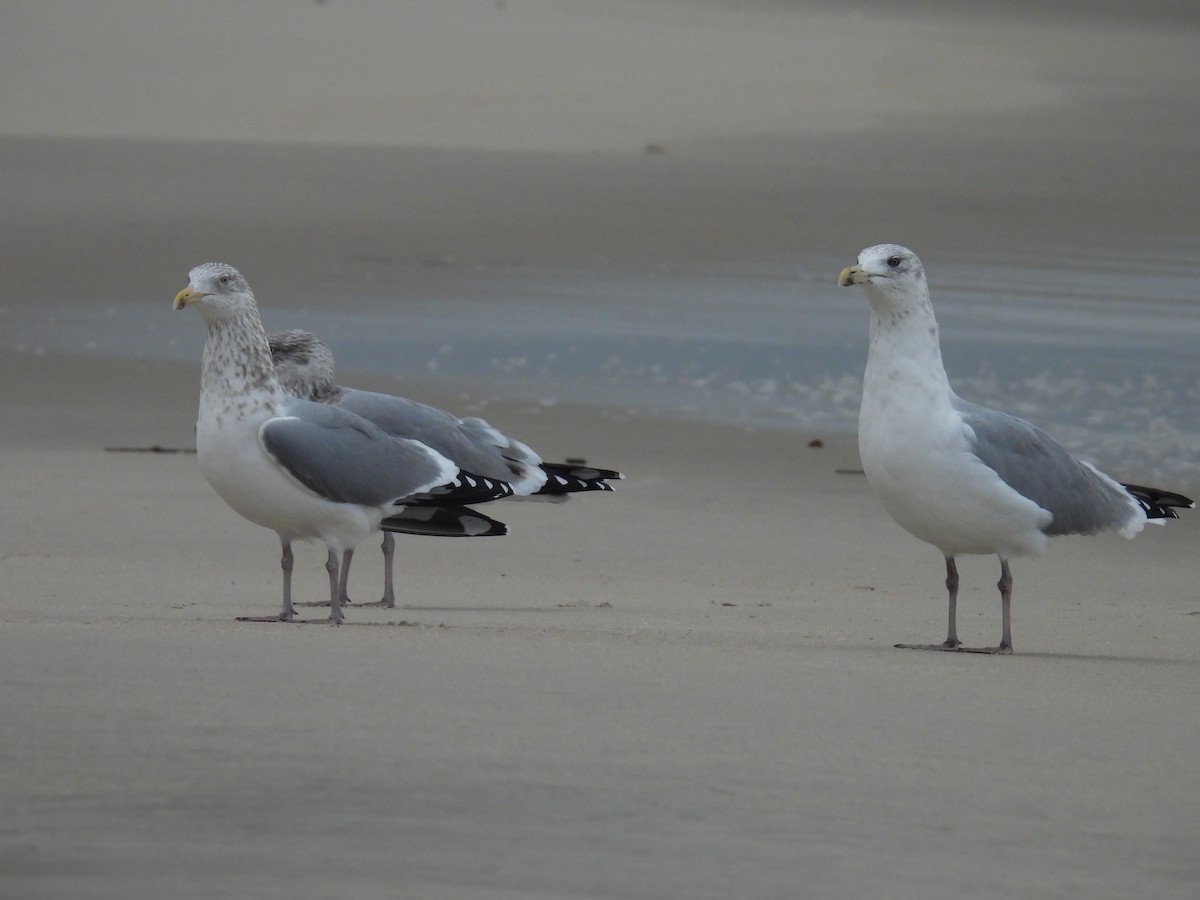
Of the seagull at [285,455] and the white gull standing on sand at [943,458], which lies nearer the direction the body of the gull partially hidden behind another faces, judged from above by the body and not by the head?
the seagull

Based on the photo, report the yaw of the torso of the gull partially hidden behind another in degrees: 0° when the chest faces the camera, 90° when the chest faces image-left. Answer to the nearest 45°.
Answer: approximately 90°

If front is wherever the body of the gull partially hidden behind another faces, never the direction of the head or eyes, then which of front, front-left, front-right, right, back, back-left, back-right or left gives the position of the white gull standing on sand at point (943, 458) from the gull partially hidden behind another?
back-left
